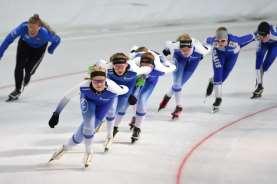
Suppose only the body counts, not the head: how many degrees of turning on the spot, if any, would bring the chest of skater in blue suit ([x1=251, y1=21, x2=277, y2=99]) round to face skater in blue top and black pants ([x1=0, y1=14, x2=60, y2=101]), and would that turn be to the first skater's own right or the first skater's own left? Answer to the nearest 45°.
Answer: approximately 45° to the first skater's own right

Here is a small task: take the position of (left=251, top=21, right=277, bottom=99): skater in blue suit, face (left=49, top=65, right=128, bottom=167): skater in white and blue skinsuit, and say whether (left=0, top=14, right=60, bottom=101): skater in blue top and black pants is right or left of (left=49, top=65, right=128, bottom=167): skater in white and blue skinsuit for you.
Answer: right

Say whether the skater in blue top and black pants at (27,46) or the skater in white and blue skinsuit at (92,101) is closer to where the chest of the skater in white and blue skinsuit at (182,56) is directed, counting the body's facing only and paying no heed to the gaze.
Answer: the skater in white and blue skinsuit

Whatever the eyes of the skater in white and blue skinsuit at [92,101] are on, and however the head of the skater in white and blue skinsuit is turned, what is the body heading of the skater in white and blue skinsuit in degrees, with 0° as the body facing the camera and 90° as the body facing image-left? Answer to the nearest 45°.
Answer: approximately 0°
